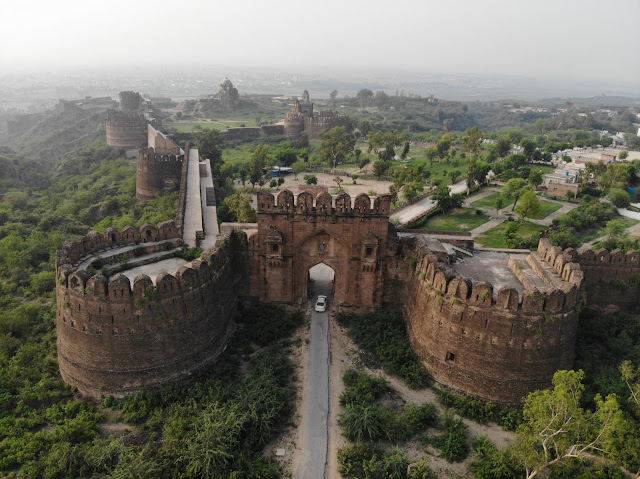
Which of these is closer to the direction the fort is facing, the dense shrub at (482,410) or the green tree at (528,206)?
the dense shrub

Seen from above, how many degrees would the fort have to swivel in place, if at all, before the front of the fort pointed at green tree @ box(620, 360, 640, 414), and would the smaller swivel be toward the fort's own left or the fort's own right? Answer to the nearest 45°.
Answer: approximately 90° to the fort's own left

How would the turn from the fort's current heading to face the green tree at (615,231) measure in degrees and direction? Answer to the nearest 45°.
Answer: approximately 135° to its left

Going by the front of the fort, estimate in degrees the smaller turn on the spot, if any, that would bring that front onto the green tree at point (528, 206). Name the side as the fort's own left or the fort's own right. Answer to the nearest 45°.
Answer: approximately 135° to the fort's own left

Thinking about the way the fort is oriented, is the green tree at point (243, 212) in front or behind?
behind

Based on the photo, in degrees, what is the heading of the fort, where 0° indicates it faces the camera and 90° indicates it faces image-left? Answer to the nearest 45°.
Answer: approximately 0°
